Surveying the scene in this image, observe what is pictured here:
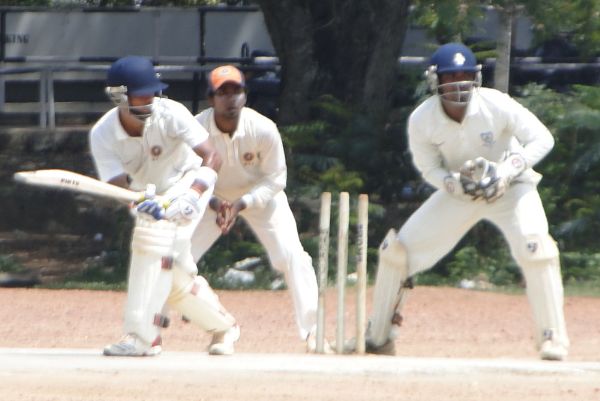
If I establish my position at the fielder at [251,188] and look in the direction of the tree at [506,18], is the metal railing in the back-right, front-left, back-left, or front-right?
front-left

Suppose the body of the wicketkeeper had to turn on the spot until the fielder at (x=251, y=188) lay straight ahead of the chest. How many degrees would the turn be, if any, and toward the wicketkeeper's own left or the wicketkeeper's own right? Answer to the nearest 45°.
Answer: approximately 90° to the wicketkeeper's own right

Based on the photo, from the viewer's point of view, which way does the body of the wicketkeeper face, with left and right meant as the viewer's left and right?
facing the viewer

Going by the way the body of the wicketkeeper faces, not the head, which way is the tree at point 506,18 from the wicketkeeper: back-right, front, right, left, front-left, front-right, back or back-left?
back

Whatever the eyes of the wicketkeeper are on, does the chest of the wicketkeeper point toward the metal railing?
no

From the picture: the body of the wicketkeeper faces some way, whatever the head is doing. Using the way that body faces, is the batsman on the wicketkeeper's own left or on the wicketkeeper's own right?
on the wicketkeeper's own right
